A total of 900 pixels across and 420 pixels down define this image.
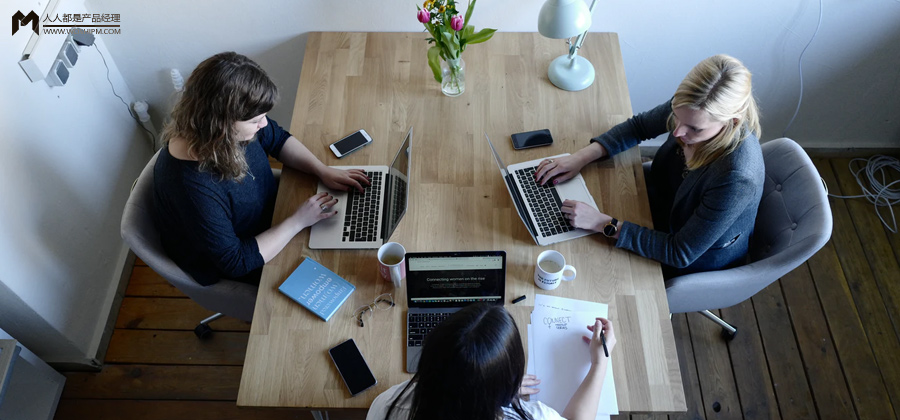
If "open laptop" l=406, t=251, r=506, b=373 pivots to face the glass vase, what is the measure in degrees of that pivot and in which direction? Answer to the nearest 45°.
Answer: approximately 180°

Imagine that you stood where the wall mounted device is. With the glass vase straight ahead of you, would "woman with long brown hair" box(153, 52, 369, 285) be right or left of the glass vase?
right

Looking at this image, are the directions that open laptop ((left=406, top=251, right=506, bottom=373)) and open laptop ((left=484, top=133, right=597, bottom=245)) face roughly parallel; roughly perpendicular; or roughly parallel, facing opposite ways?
roughly perpendicular

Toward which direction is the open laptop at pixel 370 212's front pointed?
to the viewer's left

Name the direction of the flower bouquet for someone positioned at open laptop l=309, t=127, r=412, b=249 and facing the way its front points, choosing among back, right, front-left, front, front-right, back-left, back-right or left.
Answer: back-right

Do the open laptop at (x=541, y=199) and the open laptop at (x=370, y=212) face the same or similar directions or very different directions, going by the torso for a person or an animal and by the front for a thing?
very different directions

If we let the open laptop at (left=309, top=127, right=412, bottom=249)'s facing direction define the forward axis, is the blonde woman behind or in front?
behind

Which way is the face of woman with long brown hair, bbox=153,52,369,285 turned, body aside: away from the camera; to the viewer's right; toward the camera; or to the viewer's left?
to the viewer's right

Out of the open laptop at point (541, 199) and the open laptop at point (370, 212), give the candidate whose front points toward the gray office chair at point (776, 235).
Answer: the open laptop at point (541, 199)

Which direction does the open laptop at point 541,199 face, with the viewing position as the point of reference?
facing to the right of the viewer

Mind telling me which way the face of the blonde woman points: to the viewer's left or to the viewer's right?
to the viewer's left

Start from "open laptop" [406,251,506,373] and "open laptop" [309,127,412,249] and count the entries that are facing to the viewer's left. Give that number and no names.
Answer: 1

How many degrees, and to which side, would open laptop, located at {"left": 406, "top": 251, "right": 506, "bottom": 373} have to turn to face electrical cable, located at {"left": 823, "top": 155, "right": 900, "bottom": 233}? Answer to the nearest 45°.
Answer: approximately 135° to its left
